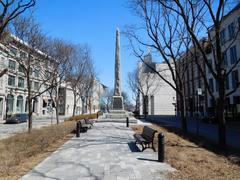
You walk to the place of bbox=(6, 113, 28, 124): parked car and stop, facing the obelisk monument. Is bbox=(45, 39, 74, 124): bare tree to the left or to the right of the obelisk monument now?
right
